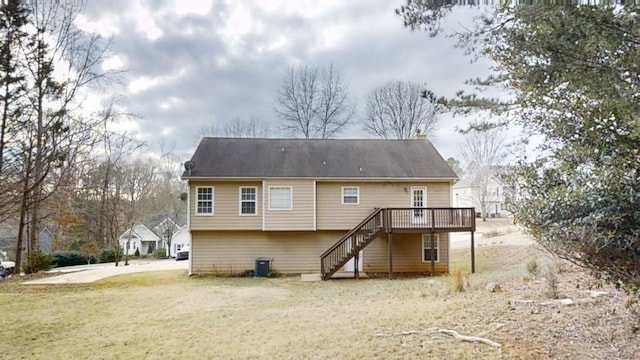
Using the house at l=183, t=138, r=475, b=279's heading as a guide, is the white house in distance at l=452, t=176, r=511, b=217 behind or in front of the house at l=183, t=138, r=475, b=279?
in front

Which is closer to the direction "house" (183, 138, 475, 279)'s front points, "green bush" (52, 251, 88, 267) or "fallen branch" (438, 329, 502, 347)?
the green bush

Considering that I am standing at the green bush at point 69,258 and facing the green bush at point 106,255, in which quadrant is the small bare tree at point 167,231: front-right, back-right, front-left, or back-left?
front-left

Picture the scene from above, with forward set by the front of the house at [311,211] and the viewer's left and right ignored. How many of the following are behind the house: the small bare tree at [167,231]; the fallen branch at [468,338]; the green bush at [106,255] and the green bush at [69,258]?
1

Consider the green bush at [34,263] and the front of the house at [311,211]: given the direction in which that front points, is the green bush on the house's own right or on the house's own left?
on the house's own left

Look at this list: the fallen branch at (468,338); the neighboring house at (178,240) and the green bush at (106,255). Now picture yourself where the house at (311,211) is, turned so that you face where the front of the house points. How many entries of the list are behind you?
1

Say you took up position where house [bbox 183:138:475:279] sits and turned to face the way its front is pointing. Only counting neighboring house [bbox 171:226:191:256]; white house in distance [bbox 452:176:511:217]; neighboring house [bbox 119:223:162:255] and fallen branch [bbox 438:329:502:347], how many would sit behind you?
1

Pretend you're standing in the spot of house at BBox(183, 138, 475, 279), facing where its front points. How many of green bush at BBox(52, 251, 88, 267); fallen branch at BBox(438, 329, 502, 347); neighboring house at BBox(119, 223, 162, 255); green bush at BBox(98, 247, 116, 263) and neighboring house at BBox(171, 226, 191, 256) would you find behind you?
1

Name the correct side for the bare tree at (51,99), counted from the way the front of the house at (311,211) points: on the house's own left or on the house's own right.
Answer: on the house's own left

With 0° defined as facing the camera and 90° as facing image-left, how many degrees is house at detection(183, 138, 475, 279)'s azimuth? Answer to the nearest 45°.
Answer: approximately 180°

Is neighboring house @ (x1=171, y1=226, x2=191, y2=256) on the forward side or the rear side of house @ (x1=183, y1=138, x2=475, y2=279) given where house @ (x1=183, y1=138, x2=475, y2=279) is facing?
on the forward side

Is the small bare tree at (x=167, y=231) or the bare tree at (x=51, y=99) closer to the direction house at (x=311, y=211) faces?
the small bare tree

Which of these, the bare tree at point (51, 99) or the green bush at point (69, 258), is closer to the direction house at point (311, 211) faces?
the green bush

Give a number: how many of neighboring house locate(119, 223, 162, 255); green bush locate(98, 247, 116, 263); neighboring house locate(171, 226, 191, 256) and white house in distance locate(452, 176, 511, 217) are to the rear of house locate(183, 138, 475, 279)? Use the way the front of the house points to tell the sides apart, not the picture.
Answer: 0
